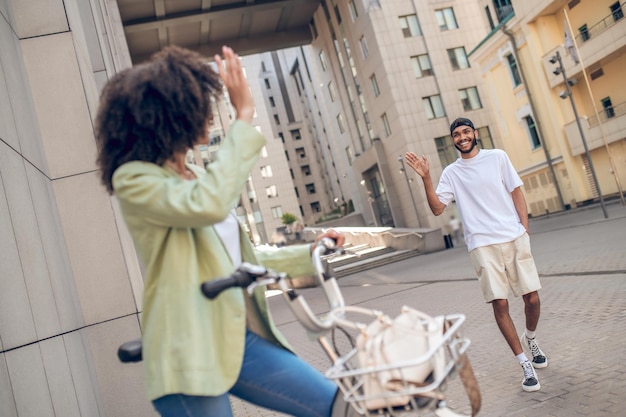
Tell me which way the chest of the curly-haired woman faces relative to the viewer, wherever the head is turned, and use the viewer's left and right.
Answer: facing to the right of the viewer

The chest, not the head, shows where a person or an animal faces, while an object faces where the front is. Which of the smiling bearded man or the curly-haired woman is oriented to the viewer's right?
the curly-haired woman

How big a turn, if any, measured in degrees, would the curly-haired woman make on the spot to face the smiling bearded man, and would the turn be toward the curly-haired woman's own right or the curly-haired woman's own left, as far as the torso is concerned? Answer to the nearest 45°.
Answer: approximately 45° to the curly-haired woman's own left

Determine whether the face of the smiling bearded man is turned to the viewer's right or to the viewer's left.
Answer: to the viewer's left

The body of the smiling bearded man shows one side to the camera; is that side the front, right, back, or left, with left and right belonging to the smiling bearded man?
front

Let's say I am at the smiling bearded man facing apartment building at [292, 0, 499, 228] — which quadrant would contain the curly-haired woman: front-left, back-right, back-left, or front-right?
back-left

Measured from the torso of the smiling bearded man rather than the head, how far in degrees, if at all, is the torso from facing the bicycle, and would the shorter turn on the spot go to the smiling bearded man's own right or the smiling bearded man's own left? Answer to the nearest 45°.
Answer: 0° — they already face it

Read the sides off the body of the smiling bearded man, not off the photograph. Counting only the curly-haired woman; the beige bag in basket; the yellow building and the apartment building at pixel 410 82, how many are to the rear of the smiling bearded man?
2

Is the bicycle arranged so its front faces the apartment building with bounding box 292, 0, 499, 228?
no

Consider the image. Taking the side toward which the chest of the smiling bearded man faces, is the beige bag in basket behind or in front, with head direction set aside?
in front

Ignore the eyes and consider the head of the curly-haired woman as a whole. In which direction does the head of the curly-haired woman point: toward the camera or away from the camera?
away from the camera

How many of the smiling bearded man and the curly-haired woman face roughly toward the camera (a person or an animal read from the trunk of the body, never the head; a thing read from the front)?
1
